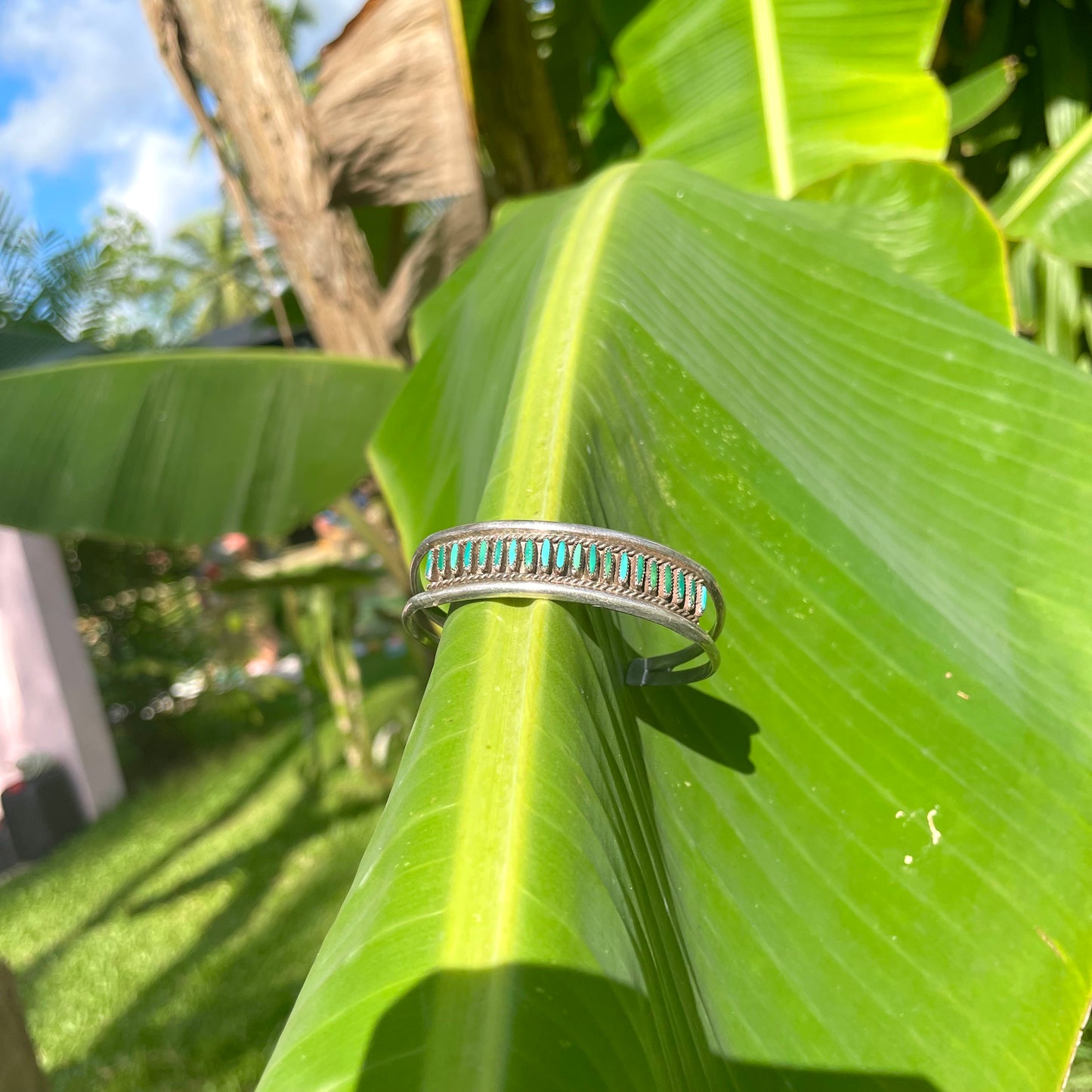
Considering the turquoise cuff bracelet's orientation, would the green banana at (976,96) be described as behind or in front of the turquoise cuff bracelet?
behind

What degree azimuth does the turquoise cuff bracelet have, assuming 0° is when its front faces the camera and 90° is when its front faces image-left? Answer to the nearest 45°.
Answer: approximately 0°

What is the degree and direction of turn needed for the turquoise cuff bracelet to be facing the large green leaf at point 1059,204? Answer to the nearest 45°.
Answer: approximately 135° to its left

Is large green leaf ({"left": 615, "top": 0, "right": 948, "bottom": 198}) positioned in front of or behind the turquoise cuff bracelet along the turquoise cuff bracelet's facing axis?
behind

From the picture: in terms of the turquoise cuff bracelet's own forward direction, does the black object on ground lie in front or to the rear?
to the rear

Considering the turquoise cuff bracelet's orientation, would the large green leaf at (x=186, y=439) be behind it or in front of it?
behind
